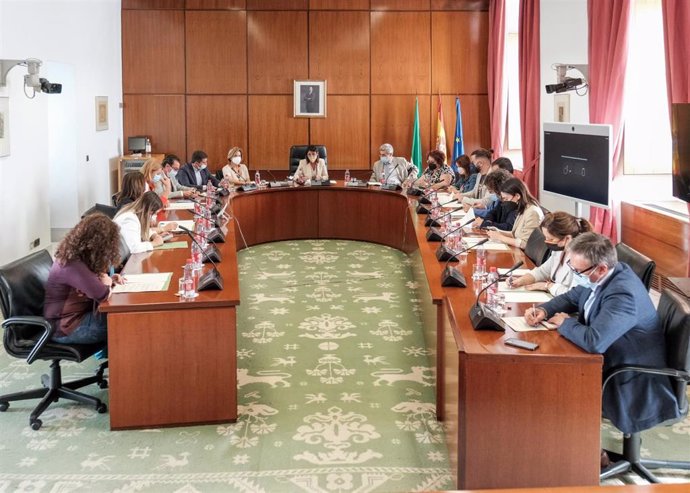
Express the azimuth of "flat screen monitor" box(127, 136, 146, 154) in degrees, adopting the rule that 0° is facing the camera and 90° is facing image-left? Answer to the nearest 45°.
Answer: approximately 0°

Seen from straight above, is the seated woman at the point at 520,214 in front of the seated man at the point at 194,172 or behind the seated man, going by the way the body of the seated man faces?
in front

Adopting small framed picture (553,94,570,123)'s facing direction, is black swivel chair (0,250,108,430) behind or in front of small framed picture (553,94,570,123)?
in front

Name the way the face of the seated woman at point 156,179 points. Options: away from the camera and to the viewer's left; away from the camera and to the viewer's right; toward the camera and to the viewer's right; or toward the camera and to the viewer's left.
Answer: toward the camera and to the viewer's right

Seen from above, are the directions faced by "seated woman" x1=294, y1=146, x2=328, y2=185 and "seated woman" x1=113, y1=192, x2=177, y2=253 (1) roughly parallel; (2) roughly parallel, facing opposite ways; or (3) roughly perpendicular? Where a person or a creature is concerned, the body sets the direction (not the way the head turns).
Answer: roughly perpendicular

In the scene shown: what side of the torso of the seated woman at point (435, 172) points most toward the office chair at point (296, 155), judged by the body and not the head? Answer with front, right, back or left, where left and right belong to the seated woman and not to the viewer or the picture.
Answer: right

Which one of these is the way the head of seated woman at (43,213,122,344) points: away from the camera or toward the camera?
away from the camera

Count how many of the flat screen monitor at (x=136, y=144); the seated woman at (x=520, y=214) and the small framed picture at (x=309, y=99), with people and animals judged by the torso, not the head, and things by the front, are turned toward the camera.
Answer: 2

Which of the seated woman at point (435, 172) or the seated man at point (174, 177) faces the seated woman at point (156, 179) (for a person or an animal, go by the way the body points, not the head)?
the seated woman at point (435, 172)

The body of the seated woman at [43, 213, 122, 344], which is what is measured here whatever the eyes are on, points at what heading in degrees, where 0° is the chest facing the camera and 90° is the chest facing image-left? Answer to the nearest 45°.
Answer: approximately 270°

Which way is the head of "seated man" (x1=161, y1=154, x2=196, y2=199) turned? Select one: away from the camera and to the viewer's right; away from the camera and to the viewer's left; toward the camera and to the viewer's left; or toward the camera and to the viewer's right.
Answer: toward the camera and to the viewer's right

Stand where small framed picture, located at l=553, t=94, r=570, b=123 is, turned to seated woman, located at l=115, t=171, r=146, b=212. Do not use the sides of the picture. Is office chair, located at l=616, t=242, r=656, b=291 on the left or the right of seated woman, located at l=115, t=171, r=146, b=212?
left
